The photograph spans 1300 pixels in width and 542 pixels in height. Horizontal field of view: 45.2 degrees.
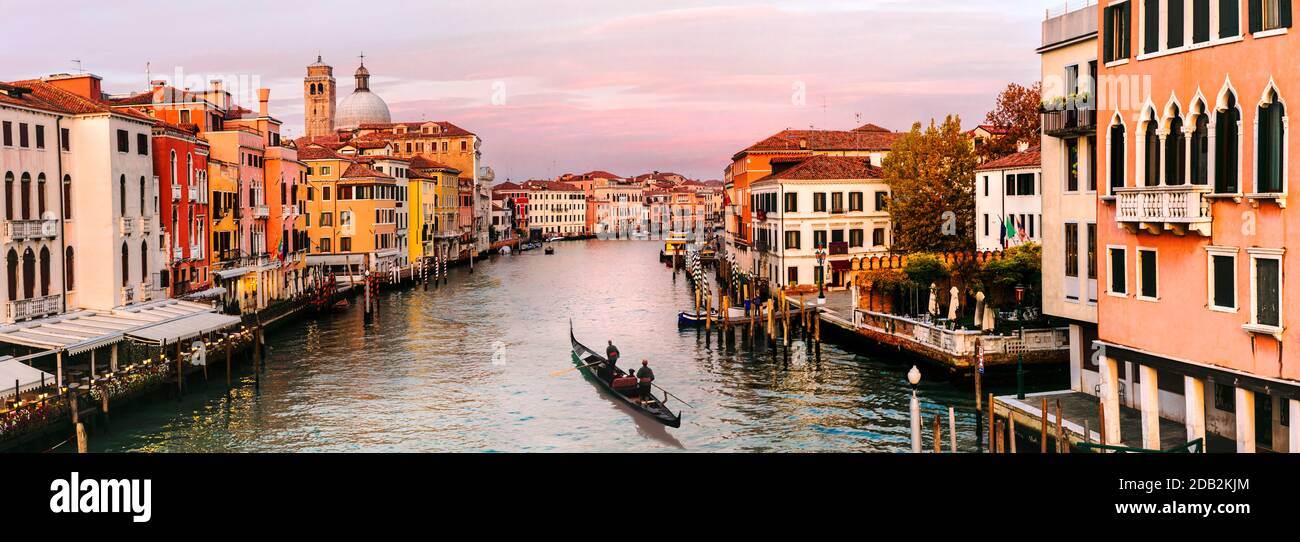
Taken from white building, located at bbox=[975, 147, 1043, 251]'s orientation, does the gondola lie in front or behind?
in front

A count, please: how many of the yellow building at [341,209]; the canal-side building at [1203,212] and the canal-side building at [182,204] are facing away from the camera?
0

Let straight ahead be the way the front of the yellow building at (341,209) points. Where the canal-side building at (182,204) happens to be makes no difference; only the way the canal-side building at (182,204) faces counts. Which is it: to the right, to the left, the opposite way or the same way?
the same way

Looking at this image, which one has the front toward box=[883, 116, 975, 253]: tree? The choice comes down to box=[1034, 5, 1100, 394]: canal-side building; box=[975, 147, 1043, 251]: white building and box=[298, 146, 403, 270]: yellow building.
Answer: the yellow building

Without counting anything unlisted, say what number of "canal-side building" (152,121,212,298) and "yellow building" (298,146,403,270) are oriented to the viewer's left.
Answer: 0

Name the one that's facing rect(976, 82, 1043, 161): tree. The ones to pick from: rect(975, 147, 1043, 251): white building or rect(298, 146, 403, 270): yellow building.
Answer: the yellow building

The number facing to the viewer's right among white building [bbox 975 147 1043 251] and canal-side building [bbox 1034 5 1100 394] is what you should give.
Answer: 0

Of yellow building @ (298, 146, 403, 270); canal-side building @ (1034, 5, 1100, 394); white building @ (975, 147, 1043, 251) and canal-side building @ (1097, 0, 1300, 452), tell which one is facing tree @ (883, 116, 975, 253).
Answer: the yellow building

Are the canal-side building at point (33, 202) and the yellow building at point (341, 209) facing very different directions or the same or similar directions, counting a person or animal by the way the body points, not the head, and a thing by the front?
same or similar directions

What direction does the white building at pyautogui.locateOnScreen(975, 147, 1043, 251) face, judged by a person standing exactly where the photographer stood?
facing the viewer and to the left of the viewer

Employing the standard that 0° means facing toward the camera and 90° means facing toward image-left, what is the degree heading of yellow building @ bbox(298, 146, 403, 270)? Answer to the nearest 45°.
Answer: approximately 315°

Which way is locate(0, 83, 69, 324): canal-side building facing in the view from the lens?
facing the viewer and to the right of the viewer

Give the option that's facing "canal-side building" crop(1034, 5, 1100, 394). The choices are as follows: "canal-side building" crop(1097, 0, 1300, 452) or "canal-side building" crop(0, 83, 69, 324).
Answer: "canal-side building" crop(0, 83, 69, 324)
